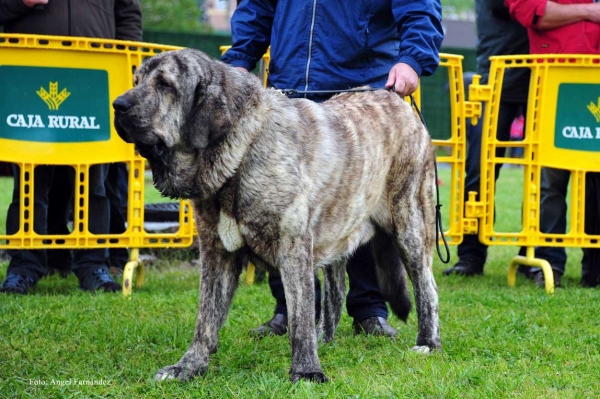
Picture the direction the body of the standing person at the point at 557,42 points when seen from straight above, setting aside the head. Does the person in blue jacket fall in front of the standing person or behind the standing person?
in front

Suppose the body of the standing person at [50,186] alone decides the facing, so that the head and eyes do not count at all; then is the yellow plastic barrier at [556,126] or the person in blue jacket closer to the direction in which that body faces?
the person in blue jacket

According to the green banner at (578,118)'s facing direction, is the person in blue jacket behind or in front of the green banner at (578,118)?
in front

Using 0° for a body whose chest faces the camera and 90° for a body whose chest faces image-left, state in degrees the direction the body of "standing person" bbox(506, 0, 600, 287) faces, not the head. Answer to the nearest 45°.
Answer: approximately 0°

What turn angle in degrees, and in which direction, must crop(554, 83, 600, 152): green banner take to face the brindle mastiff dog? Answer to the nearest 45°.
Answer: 0° — it already faces it

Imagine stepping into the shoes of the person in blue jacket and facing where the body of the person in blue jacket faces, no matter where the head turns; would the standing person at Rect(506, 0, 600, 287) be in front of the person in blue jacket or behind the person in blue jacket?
behind

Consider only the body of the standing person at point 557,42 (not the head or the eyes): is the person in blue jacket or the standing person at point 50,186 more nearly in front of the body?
the person in blue jacket
